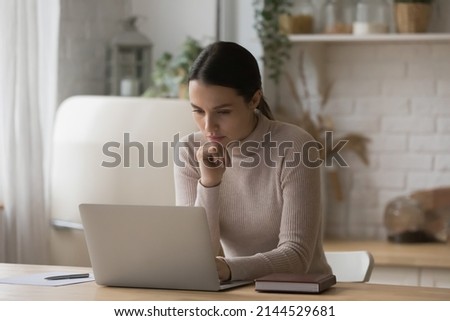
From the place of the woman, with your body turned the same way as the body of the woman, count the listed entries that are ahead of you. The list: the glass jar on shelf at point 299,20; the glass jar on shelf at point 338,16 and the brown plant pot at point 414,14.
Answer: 0

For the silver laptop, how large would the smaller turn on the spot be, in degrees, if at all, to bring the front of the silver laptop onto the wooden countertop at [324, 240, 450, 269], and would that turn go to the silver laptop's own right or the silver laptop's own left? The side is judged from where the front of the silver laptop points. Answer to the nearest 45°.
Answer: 0° — it already faces it

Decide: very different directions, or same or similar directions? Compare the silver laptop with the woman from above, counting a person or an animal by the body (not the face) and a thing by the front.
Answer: very different directions

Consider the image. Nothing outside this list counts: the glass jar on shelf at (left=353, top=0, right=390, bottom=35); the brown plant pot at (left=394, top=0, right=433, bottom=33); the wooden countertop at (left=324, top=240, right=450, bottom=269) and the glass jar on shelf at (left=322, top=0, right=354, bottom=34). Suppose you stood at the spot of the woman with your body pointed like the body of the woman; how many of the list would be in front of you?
0

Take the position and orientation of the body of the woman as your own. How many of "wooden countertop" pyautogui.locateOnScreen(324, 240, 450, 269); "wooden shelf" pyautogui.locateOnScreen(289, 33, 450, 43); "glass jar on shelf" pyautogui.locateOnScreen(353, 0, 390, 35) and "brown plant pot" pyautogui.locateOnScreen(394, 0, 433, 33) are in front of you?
0

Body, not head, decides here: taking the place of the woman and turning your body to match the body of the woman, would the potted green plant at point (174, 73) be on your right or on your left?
on your right

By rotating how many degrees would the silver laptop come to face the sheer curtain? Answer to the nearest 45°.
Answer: approximately 45° to its left

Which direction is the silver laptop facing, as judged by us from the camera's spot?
facing away from the viewer and to the right of the viewer

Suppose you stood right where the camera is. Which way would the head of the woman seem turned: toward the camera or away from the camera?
toward the camera

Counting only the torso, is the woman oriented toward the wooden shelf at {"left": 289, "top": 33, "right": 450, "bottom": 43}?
no

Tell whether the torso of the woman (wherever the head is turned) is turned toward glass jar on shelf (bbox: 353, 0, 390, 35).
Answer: no

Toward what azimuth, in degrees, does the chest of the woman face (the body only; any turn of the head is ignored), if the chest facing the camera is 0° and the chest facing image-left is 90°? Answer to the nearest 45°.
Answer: approximately 45°

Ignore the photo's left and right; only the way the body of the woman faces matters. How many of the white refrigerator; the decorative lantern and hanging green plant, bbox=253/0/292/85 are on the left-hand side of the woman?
0

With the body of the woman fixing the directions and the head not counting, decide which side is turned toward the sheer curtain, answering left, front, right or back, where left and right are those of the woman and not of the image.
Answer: right
